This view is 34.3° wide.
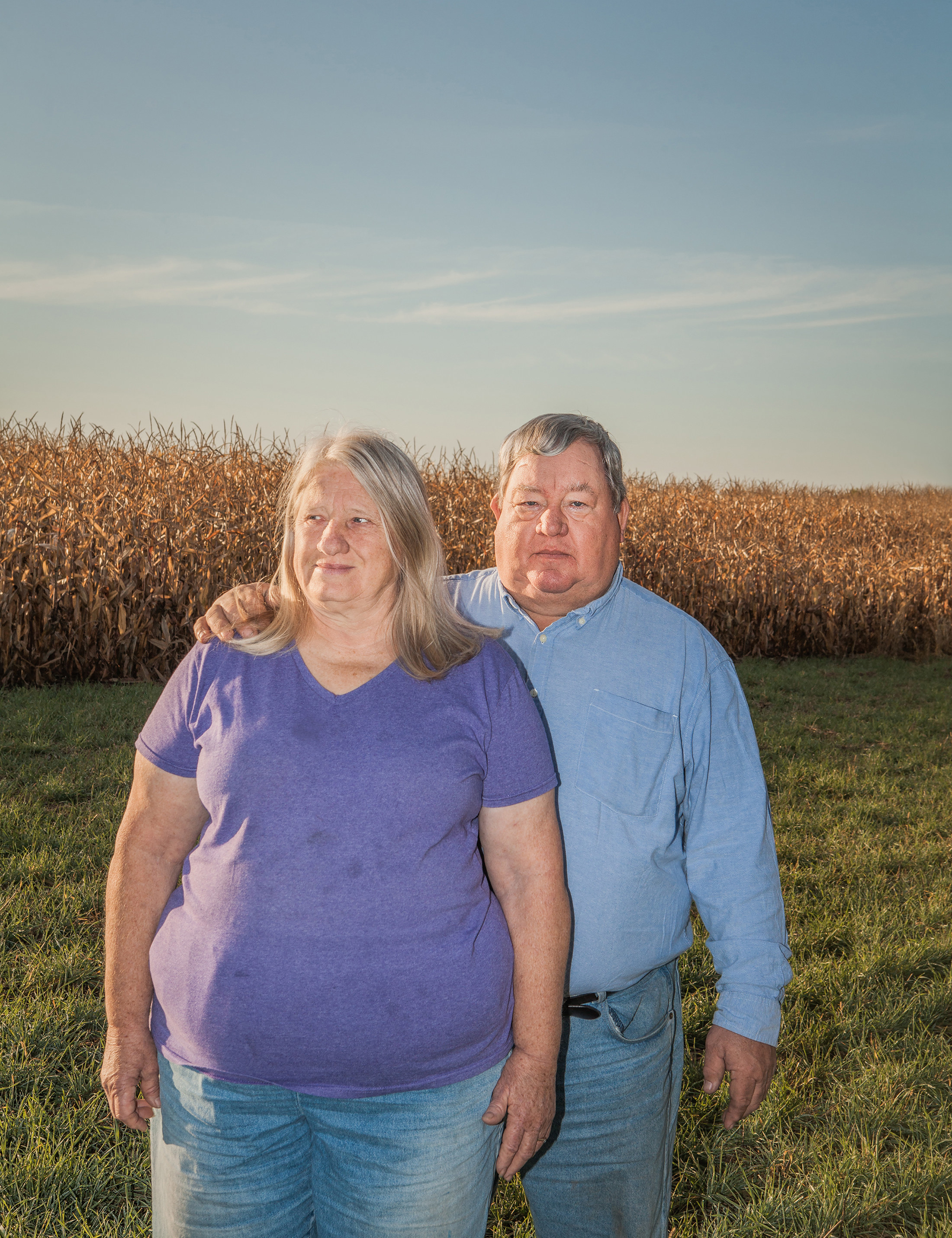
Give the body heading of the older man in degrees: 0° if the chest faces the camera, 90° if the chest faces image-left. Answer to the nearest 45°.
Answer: approximately 45°

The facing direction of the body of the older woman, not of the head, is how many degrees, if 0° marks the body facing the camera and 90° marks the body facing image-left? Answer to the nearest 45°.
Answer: approximately 0°
